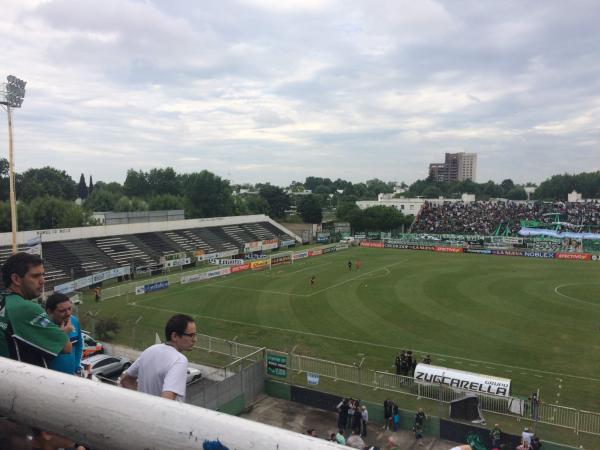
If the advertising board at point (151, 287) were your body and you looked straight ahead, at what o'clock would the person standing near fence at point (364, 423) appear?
The person standing near fence is roughly at 1 o'clock from the advertising board.

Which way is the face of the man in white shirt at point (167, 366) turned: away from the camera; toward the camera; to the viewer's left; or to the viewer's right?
to the viewer's right

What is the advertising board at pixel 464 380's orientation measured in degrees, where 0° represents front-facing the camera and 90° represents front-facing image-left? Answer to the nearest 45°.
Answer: approximately 0°

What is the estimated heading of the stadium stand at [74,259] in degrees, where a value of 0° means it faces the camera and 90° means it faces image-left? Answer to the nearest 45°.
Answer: approximately 315°

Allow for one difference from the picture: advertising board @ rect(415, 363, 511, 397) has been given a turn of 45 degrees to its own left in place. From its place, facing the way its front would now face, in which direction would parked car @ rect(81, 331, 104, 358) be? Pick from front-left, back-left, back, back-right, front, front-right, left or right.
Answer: back-right

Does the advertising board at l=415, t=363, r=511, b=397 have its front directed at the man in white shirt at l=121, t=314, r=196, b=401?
yes

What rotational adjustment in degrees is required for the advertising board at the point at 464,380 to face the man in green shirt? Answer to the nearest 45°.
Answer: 0° — it already faces them

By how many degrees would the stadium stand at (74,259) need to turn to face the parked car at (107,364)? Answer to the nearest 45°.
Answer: approximately 45° to its right

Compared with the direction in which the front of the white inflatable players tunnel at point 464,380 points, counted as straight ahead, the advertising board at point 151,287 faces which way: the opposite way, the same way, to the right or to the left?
to the left
